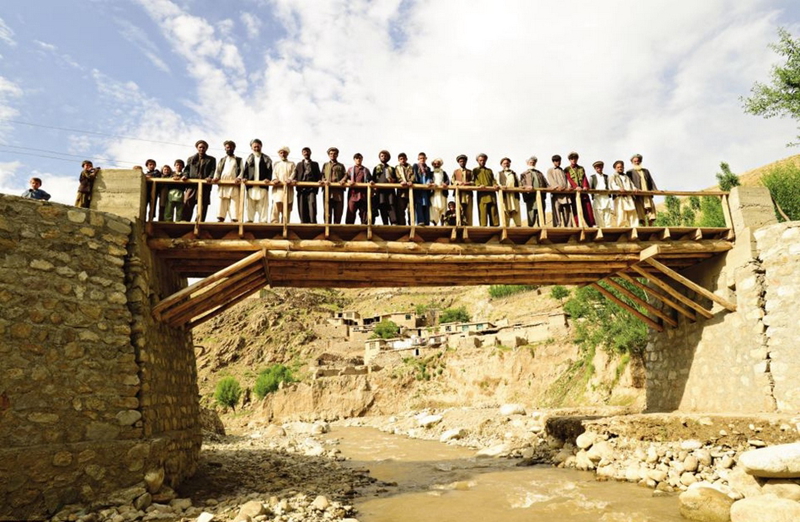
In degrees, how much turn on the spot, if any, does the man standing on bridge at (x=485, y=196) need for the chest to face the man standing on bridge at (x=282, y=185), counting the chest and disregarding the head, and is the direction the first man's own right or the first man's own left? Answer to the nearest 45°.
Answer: approximately 45° to the first man's own right

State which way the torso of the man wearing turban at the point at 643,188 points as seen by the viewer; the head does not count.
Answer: toward the camera

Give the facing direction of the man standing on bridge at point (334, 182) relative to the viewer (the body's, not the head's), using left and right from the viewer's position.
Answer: facing the viewer

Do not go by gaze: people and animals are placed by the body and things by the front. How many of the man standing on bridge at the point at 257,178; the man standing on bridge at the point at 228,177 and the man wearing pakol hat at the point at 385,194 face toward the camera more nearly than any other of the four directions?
3

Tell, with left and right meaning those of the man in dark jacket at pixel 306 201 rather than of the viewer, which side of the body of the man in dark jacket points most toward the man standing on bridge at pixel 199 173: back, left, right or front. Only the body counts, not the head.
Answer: right

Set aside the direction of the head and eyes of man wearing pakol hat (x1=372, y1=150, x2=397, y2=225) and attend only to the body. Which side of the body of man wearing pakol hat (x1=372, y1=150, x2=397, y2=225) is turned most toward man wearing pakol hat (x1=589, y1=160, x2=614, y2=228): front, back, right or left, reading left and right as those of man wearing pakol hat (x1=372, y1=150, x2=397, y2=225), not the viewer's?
left

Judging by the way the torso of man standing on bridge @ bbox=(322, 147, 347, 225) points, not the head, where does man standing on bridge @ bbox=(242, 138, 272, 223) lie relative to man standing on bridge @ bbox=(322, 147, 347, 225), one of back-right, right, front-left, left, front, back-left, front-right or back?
right

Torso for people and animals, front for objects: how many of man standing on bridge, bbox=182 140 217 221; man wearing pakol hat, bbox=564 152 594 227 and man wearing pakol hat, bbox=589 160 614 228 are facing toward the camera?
3

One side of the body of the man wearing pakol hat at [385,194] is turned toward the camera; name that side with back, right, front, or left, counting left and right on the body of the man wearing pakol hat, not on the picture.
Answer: front

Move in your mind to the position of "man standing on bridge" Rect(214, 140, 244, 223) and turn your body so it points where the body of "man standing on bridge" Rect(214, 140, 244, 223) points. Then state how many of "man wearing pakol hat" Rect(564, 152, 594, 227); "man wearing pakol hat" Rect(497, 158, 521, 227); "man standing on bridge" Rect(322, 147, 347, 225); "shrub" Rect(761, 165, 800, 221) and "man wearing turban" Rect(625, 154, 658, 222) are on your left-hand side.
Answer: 5

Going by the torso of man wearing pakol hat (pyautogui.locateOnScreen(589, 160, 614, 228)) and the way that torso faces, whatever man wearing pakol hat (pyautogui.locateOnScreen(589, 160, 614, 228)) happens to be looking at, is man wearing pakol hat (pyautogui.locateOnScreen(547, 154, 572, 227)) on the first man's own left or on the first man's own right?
on the first man's own right

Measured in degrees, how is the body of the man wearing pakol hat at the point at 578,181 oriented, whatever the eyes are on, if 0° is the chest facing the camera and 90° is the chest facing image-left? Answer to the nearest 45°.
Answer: approximately 0°

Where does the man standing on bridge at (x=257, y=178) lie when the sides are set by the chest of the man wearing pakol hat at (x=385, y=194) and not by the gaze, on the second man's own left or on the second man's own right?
on the second man's own right

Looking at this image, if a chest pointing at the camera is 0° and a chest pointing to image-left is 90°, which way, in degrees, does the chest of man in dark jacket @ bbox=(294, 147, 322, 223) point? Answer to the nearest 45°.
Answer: approximately 0°

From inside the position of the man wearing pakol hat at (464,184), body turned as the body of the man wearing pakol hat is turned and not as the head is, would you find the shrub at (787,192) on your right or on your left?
on your left
